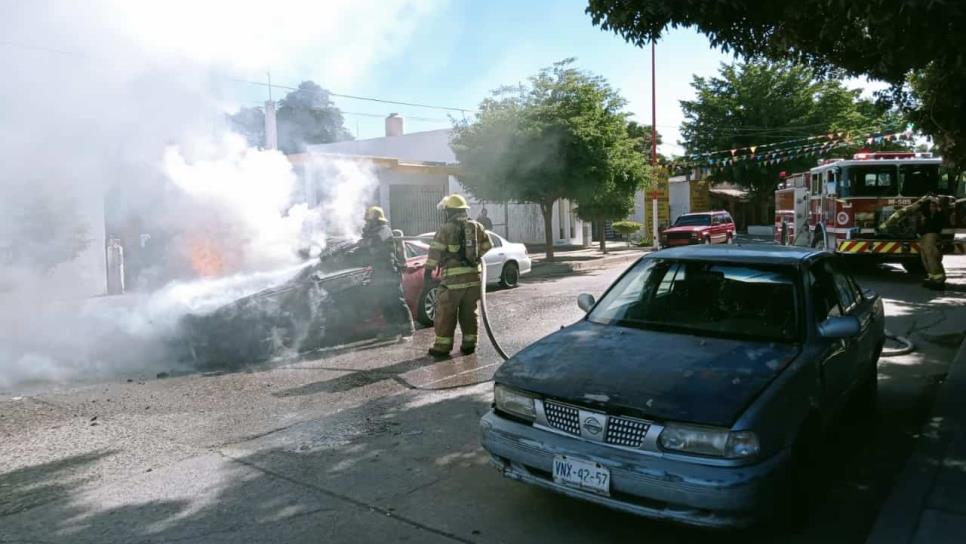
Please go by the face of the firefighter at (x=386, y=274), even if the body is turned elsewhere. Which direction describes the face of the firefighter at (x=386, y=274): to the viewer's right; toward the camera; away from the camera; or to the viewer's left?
to the viewer's left

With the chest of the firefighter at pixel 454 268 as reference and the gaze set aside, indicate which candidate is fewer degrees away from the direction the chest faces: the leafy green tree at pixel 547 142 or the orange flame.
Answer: the orange flame

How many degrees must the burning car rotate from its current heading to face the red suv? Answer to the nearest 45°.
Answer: approximately 180°

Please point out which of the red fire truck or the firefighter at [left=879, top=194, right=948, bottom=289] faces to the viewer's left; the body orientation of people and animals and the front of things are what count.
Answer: the firefighter

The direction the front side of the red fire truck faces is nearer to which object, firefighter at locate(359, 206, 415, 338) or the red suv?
the firefighter

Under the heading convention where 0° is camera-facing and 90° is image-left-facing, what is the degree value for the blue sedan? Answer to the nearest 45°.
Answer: approximately 45°

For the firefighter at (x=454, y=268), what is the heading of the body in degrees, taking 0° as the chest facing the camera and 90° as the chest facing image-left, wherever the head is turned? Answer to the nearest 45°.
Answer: approximately 135°

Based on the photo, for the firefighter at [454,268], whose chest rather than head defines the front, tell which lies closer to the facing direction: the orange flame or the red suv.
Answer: the orange flame

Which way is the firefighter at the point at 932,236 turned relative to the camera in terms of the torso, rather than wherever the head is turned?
to the viewer's left

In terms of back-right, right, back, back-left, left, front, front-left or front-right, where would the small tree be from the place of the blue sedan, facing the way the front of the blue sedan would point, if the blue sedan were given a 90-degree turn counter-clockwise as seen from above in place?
back-left
